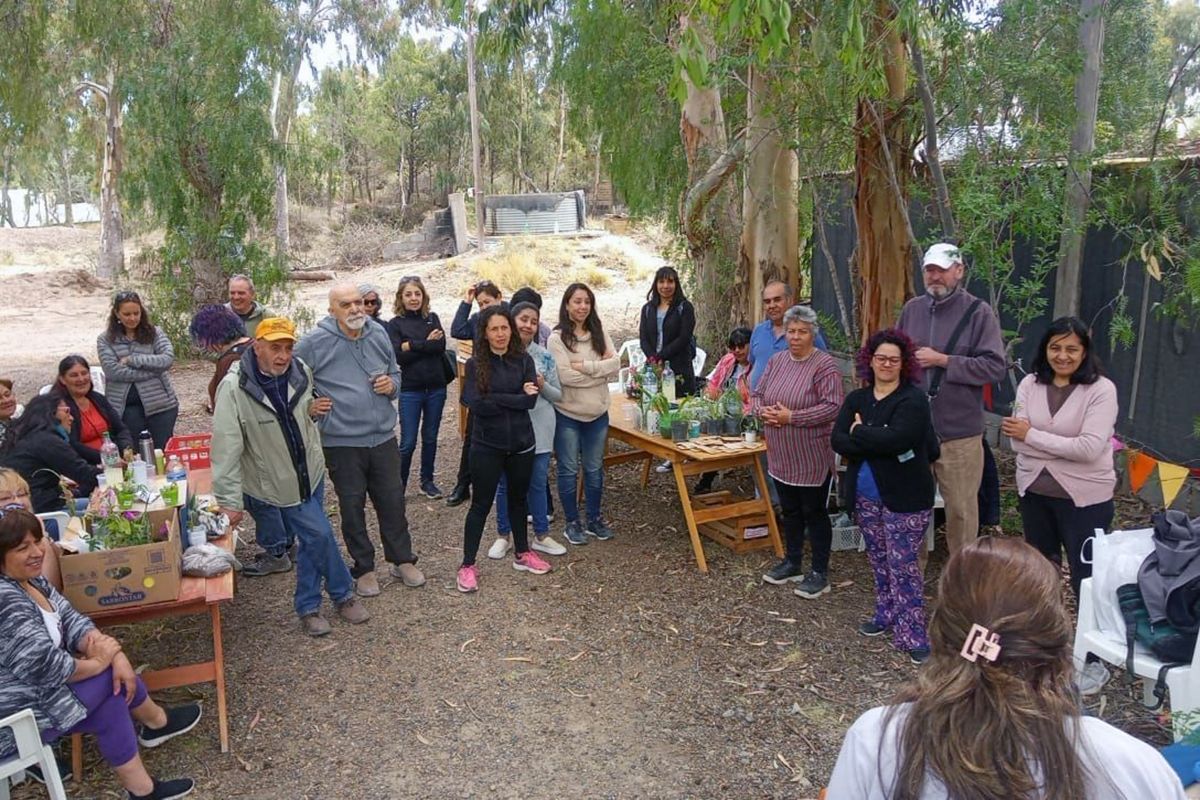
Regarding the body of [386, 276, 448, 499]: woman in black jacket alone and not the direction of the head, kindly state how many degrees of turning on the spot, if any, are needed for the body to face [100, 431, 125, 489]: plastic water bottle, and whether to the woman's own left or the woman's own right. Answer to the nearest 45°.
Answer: approximately 45° to the woman's own right

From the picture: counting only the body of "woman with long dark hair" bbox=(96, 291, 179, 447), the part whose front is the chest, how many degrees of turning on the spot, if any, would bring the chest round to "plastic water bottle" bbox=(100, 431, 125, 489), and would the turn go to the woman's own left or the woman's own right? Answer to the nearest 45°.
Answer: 0° — they already face it

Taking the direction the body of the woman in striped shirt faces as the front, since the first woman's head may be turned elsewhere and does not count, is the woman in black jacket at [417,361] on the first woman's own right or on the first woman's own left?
on the first woman's own right

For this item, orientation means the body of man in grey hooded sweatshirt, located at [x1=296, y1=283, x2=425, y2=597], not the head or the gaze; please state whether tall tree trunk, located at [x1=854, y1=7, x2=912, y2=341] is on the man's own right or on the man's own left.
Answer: on the man's own left

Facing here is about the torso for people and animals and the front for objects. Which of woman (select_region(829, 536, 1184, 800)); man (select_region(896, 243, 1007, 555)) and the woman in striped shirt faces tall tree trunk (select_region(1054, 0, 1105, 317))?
the woman

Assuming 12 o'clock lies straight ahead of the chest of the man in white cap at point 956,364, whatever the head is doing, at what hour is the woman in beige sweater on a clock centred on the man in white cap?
The woman in beige sweater is roughly at 2 o'clock from the man in white cap.

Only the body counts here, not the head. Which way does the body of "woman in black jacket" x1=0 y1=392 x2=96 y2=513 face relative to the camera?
to the viewer's right

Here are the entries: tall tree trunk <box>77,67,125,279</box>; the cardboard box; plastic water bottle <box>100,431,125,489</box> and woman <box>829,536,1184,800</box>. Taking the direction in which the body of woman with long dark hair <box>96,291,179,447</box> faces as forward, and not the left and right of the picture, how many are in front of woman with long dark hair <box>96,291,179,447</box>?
3

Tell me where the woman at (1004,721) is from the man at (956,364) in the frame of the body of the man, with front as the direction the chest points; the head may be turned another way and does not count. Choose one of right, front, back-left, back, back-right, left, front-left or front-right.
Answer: front-left

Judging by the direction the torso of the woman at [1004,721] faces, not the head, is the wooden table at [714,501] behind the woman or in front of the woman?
in front

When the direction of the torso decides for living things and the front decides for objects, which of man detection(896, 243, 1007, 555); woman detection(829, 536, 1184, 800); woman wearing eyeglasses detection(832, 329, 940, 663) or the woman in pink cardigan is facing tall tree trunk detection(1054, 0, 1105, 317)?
the woman

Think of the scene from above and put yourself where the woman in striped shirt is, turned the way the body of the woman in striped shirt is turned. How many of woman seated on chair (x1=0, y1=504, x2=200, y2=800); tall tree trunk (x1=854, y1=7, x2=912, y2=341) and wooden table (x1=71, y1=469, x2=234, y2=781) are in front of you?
2
